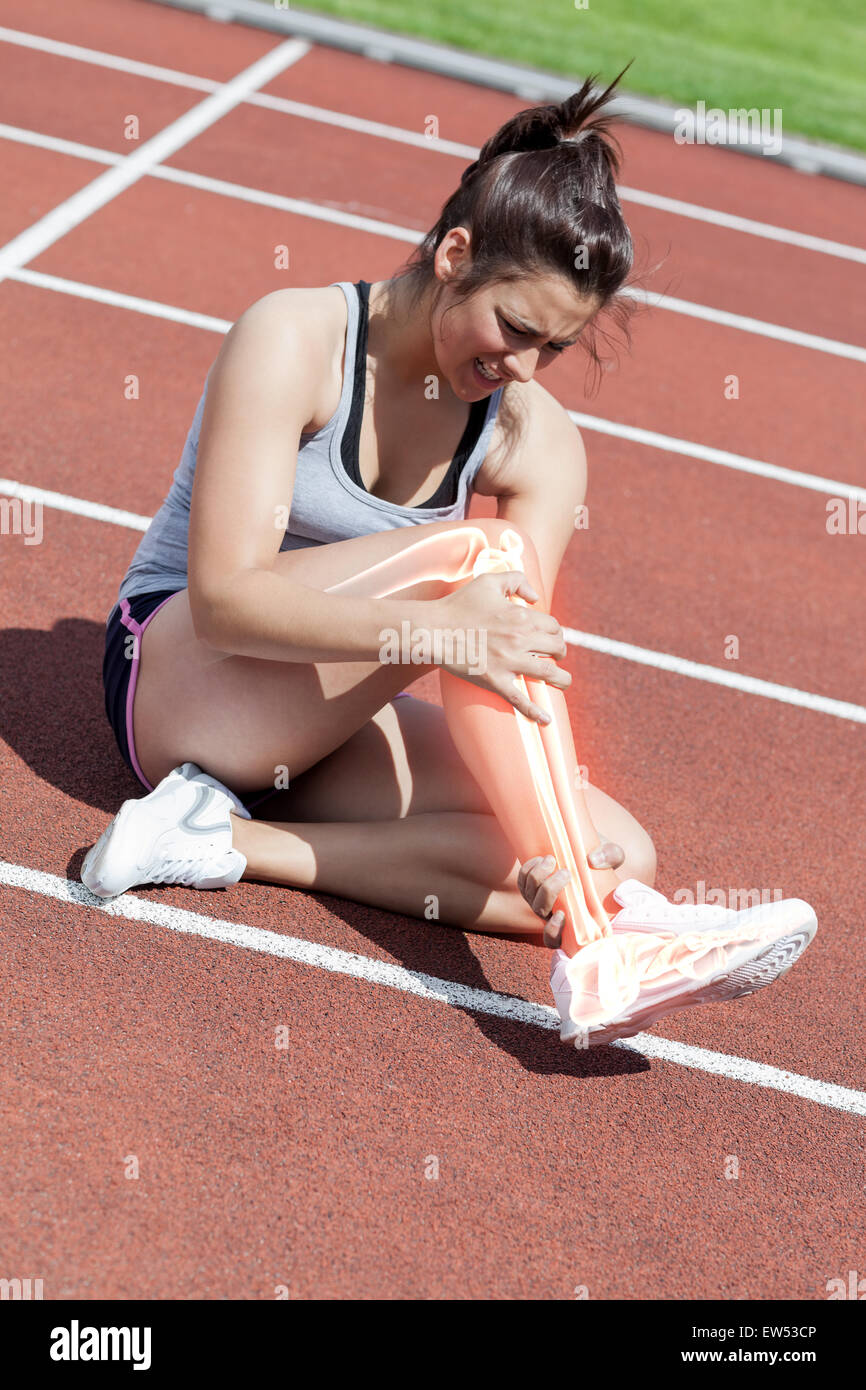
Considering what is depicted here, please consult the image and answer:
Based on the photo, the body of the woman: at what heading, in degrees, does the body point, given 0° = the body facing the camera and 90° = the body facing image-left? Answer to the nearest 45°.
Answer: approximately 315°

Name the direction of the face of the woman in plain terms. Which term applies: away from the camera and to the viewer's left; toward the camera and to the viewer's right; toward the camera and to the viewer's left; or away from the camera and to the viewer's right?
toward the camera and to the viewer's right
